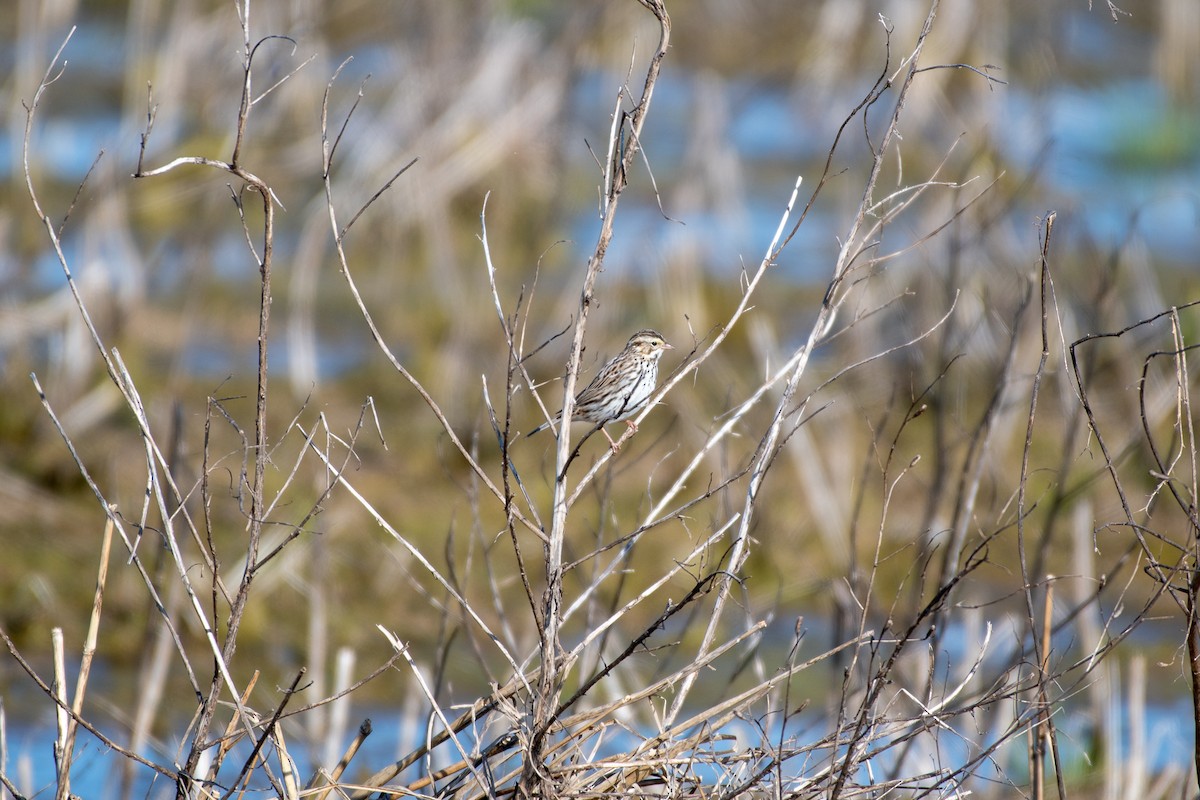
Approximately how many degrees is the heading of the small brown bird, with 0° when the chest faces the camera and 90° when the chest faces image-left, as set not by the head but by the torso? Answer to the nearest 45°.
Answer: approximately 270°
